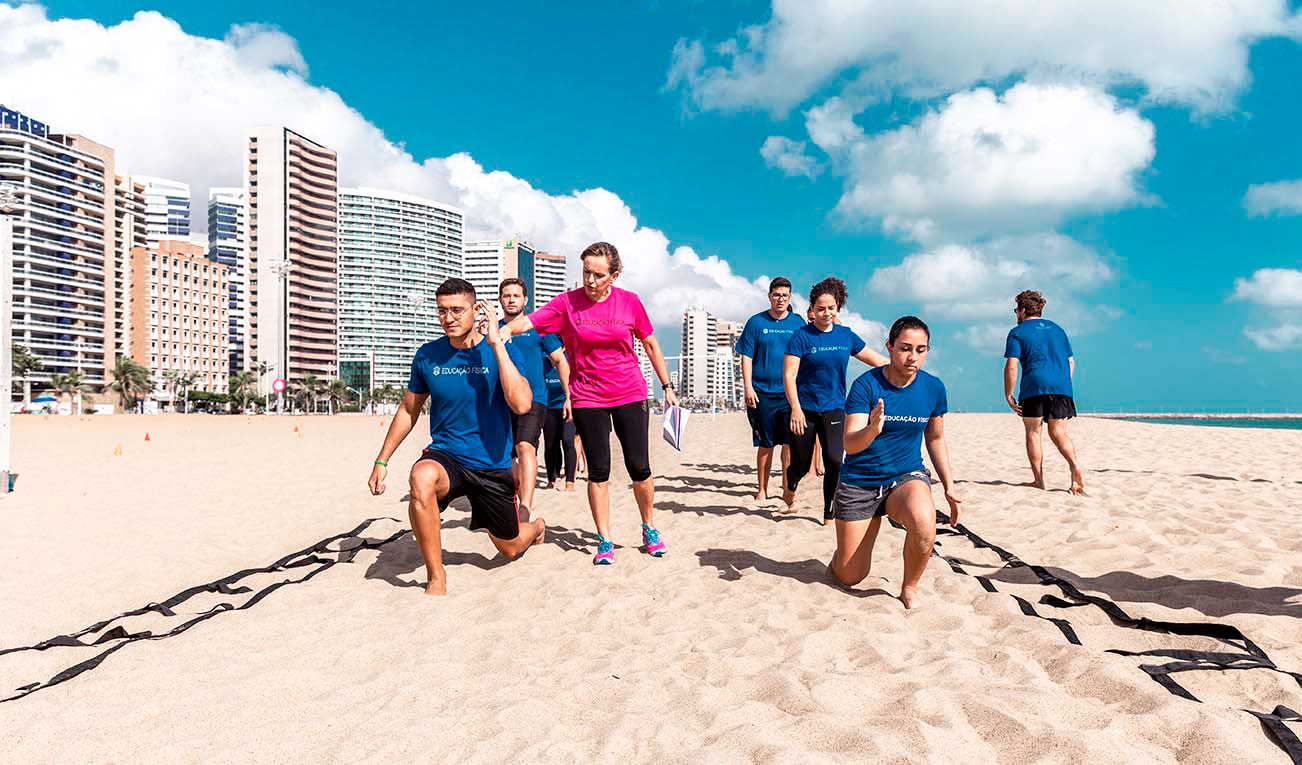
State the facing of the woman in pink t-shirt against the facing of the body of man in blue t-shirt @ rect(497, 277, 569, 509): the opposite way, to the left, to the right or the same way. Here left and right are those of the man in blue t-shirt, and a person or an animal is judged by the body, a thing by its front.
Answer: the same way

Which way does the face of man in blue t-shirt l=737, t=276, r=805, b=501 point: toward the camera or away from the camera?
toward the camera

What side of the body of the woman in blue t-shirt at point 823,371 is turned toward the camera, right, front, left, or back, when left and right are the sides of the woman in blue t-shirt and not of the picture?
front

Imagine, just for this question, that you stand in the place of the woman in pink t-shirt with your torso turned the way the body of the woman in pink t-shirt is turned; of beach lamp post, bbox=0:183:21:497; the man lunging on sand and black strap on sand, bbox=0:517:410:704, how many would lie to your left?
0

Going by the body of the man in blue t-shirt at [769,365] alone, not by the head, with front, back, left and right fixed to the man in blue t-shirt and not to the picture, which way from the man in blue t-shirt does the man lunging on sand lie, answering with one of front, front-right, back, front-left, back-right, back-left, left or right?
front-right

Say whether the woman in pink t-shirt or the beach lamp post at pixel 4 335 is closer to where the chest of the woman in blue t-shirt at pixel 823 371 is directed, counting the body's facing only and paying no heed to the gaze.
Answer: the woman in pink t-shirt

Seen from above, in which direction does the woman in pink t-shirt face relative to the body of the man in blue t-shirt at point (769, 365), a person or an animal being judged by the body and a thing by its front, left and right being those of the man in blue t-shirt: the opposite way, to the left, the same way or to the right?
the same way

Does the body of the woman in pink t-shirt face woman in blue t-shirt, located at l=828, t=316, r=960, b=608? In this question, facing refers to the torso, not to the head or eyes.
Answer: no

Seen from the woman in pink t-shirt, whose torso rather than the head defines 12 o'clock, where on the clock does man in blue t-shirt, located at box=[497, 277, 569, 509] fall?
The man in blue t-shirt is roughly at 5 o'clock from the woman in pink t-shirt.

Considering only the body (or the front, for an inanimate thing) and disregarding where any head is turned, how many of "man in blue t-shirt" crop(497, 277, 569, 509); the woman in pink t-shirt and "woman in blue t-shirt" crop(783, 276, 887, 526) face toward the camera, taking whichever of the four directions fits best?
3

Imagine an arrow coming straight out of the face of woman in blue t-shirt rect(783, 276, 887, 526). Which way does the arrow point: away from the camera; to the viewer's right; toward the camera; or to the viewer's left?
toward the camera

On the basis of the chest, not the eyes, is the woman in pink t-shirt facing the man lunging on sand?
no

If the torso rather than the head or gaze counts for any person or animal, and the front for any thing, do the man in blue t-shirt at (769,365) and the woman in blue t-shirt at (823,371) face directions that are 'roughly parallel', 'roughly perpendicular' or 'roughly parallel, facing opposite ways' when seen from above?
roughly parallel

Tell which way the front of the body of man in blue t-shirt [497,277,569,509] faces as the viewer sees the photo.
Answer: toward the camera

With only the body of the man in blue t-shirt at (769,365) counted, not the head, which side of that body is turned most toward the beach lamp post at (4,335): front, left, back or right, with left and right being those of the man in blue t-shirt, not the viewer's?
right

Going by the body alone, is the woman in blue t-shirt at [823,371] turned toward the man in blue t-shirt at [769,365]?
no

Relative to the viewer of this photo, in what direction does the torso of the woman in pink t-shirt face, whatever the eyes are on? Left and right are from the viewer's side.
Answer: facing the viewer

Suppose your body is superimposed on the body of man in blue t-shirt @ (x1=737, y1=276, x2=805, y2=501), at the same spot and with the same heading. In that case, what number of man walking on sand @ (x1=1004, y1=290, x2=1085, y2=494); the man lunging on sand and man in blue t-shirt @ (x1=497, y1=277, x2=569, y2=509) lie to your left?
1

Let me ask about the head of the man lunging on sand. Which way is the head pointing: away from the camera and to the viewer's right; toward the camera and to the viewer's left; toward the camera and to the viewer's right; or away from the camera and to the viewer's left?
toward the camera and to the viewer's left

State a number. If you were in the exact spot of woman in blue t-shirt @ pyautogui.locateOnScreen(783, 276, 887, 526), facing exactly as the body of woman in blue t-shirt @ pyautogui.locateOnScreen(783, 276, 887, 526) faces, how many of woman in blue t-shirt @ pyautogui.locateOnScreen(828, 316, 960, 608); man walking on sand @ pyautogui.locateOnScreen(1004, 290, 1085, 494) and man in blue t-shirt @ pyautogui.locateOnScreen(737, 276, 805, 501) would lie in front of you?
1

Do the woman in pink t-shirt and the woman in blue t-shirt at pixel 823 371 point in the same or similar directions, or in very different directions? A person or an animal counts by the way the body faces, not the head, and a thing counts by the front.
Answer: same or similar directions

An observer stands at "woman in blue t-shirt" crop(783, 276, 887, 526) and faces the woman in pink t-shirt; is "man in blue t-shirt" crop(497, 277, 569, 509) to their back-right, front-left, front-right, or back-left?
front-right
